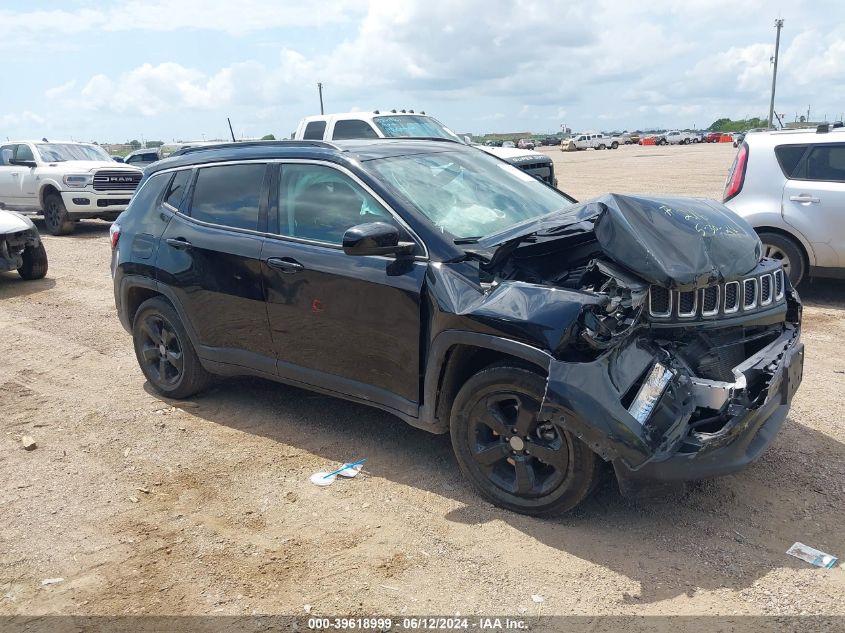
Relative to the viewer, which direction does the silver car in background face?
to the viewer's right

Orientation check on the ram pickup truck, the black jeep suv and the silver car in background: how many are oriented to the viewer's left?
0

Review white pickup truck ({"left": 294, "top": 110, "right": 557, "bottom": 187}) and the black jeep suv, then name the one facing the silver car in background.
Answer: the white pickup truck

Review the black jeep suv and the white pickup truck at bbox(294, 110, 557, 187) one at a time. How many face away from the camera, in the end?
0

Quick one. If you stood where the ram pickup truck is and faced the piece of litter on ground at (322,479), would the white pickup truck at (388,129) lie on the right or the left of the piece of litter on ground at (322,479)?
left

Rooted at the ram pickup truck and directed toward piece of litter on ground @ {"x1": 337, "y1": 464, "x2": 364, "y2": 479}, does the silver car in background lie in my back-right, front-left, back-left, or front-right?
front-left

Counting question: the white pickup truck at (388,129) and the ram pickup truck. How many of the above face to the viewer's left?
0

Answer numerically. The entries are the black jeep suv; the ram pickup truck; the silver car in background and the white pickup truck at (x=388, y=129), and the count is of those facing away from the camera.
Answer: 0

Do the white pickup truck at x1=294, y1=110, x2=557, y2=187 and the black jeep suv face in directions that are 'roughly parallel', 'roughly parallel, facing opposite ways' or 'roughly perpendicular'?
roughly parallel

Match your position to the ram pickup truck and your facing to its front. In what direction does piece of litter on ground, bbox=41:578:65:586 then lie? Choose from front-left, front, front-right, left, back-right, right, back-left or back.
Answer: front-right

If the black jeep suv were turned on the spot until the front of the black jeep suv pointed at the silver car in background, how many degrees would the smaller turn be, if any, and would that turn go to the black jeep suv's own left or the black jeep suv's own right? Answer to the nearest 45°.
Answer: approximately 90° to the black jeep suv's own left

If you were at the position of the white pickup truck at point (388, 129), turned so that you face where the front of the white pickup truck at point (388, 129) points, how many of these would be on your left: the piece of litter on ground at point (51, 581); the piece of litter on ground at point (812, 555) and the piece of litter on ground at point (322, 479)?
0

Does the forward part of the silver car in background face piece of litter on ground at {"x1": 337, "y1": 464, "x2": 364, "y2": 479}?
no

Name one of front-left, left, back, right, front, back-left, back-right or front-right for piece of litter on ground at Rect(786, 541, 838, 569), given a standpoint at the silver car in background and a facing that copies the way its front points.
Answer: right
